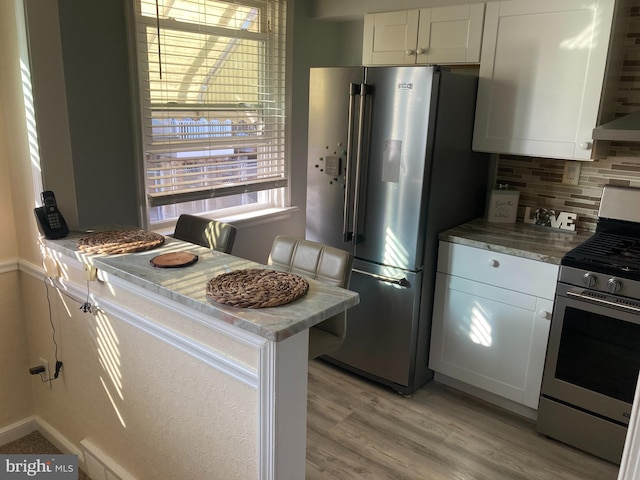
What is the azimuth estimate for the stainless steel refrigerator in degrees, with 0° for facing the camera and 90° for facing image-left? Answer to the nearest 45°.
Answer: approximately 45°

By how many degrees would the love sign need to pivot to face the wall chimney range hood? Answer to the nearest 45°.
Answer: approximately 90° to its left

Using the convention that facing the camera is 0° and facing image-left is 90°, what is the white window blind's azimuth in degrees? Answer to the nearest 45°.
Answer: approximately 315°

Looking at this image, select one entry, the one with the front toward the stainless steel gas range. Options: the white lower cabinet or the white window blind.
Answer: the white window blind

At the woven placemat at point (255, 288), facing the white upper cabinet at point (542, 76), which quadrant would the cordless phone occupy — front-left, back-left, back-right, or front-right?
back-left

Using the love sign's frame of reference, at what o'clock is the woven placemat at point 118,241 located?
The woven placemat is roughly at 12 o'clock from the love sign.

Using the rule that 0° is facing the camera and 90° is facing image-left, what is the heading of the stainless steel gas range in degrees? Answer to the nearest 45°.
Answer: approximately 45°
